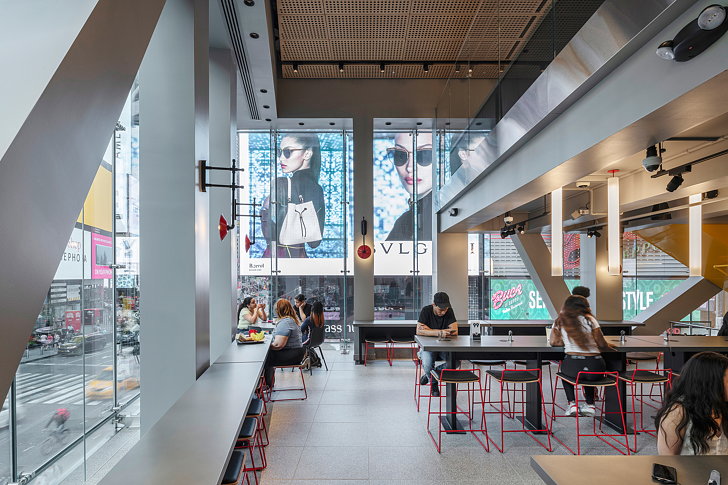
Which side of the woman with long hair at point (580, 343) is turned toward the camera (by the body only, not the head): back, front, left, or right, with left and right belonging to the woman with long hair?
back

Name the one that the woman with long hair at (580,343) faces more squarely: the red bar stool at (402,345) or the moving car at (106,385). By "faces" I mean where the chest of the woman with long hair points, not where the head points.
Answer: the red bar stool

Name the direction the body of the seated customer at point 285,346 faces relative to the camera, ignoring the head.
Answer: to the viewer's left

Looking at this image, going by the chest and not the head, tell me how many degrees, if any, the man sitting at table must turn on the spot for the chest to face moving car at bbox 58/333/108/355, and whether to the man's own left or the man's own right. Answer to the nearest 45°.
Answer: approximately 135° to the man's own right

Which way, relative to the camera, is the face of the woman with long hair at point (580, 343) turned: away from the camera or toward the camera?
away from the camera

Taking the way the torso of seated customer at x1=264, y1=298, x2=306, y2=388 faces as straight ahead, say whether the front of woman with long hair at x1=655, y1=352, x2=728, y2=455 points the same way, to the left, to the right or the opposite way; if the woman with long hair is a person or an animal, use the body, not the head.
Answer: to the left
